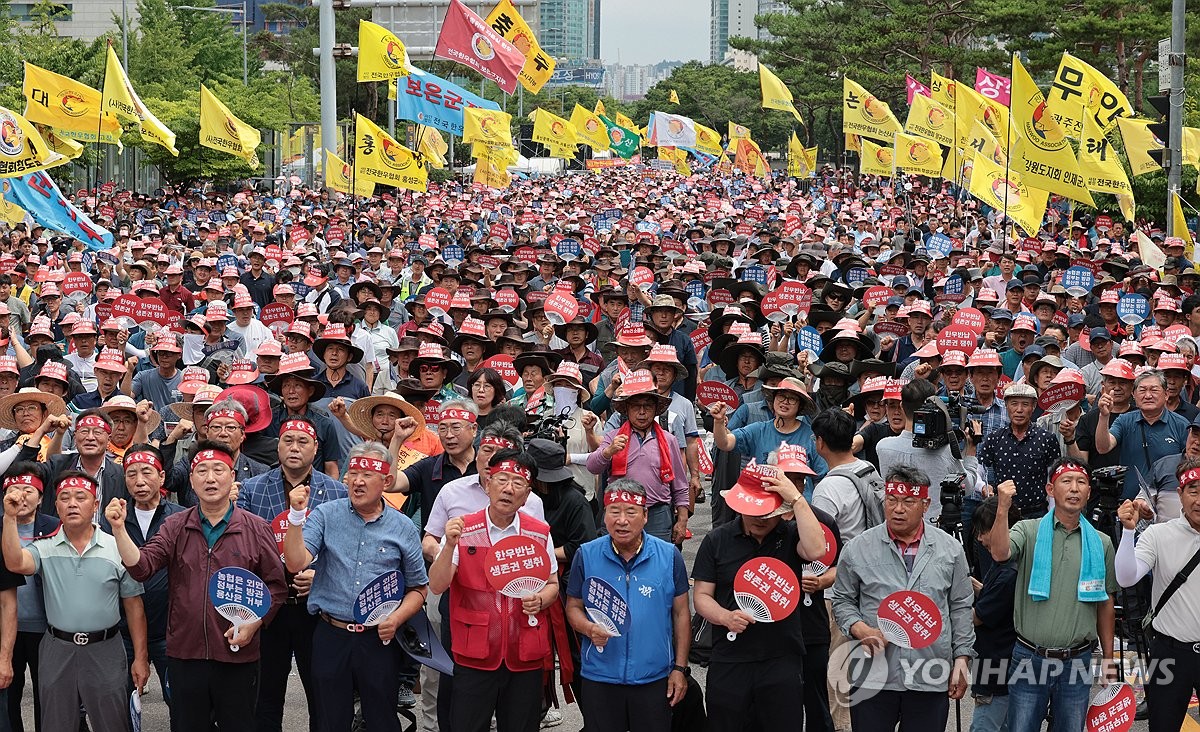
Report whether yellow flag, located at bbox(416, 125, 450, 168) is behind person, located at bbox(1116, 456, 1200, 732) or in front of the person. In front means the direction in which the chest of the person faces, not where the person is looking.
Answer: behind

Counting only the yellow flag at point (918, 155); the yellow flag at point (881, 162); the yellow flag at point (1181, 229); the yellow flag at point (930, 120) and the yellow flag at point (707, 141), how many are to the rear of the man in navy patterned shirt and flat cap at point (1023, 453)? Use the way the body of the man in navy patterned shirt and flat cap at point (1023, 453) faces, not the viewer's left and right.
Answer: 5

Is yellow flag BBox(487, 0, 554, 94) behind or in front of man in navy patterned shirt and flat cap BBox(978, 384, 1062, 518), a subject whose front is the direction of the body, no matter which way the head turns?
behind

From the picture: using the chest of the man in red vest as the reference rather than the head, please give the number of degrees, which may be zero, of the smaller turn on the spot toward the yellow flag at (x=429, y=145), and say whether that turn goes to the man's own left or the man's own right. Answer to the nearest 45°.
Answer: approximately 180°

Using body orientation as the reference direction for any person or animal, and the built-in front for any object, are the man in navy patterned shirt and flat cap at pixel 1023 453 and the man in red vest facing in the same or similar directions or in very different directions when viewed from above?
same or similar directions

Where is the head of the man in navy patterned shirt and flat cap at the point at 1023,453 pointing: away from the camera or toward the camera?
toward the camera

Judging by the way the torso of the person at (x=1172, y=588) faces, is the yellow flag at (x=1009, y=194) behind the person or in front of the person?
behind

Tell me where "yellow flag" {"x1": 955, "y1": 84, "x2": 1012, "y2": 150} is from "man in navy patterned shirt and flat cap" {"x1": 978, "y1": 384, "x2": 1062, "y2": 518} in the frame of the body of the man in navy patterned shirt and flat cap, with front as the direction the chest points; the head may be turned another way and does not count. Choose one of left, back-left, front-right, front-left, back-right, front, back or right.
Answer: back

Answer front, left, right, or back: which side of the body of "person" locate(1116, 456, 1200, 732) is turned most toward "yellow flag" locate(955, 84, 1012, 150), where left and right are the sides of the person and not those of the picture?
back

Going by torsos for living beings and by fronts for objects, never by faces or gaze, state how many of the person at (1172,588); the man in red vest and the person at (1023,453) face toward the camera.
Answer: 3

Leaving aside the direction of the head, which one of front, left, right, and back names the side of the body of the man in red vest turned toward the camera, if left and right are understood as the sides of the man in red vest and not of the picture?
front

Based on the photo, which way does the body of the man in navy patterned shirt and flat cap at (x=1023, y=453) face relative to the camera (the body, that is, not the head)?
toward the camera
